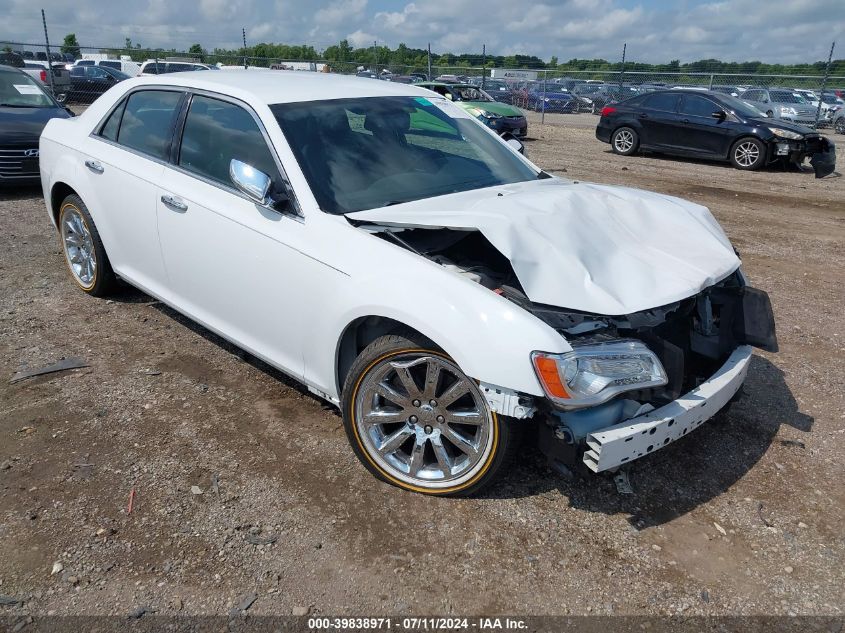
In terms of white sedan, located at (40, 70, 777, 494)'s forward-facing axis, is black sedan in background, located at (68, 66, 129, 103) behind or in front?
behind

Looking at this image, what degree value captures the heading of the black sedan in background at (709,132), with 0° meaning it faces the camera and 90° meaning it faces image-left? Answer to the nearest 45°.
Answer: approximately 315°

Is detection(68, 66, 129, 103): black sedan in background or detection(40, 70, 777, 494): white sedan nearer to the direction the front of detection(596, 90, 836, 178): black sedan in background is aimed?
the white sedan

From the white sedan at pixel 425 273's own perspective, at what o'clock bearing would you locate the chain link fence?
The chain link fence is roughly at 8 o'clock from the white sedan.
